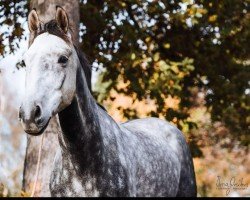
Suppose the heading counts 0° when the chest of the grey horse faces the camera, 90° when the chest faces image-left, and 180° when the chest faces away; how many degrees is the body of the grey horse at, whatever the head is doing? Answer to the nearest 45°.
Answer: approximately 45°

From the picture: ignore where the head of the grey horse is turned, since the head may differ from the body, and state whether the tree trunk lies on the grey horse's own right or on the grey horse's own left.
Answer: on the grey horse's own right
